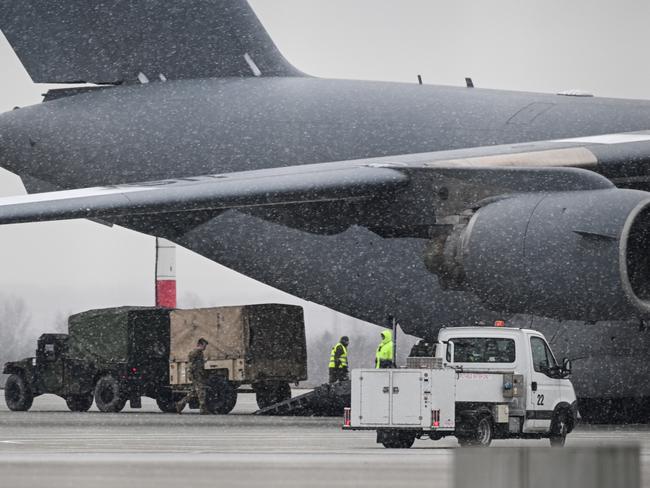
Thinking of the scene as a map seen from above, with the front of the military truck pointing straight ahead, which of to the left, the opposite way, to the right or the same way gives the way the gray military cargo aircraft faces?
the opposite way

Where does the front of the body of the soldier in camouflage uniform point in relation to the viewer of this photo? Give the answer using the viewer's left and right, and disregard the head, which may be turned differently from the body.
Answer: facing to the right of the viewer

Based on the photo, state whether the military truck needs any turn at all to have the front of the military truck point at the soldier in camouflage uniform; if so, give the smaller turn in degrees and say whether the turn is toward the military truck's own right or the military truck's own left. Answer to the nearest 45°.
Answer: approximately 135° to the military truck's own left

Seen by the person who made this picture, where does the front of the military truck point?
facing away from the viewer and to the left of the viewer

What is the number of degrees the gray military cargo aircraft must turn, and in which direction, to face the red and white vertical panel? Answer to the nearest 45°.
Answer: approximately 135° to its left

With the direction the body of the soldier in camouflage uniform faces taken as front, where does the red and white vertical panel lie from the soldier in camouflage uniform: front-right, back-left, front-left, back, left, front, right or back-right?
left

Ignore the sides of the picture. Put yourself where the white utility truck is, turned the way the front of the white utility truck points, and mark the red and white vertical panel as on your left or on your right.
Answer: on your left
